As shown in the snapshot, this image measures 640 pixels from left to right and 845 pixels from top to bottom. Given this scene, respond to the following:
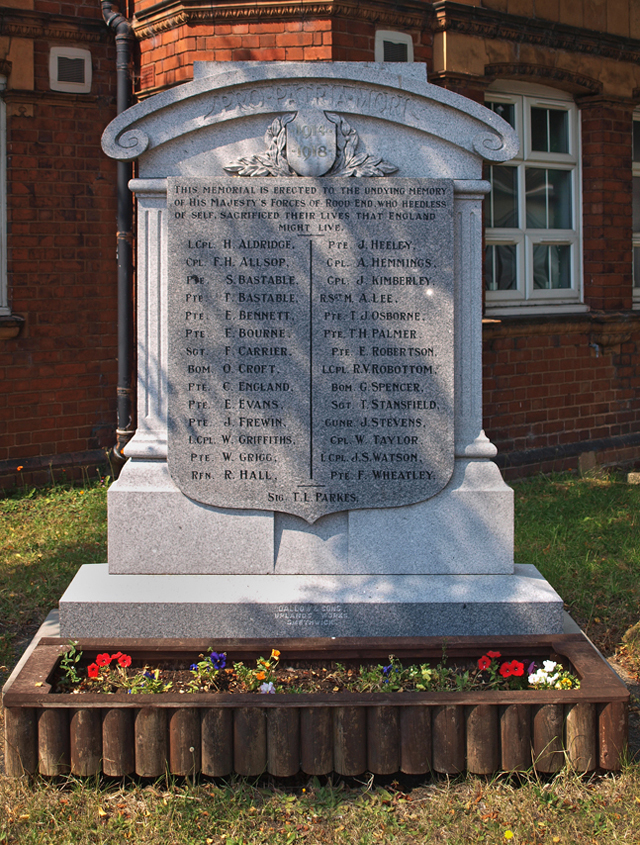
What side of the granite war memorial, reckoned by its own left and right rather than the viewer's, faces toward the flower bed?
front

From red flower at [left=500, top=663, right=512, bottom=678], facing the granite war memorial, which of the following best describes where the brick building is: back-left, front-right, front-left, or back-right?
front-right

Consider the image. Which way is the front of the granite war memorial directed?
toward the camera

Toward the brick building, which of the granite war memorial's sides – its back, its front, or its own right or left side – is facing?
back
